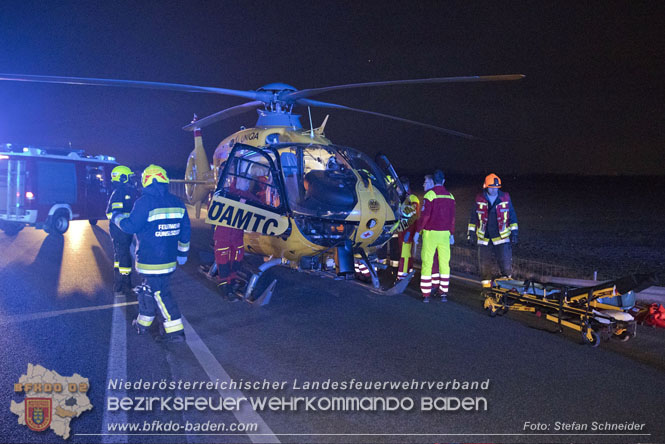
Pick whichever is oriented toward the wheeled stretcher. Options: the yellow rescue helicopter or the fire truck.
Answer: the yellow rescue helicopter

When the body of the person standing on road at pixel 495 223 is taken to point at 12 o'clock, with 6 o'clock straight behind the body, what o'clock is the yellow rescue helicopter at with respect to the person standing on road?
The yellow rescue helicopter is roughly at 2 o'clock from the person standing on road.

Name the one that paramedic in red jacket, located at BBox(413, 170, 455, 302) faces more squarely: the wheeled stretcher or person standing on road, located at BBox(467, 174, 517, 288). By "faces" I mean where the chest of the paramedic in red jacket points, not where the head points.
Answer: the person standing on road

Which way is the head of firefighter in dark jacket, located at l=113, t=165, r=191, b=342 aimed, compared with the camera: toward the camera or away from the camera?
away from the camera

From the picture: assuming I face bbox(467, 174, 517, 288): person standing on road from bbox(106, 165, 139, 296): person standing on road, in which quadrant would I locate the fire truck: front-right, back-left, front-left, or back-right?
back-left

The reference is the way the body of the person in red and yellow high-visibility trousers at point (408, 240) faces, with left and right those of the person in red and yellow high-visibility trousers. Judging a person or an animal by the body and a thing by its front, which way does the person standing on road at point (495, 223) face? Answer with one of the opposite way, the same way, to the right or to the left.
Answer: to the left

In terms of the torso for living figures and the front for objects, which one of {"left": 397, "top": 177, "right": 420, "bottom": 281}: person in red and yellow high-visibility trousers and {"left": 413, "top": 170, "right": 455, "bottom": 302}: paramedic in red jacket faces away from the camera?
the paramedic in red jacket

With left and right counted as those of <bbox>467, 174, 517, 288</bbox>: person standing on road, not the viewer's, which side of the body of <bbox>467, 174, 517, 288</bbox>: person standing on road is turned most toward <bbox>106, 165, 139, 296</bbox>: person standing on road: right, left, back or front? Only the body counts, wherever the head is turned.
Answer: right
